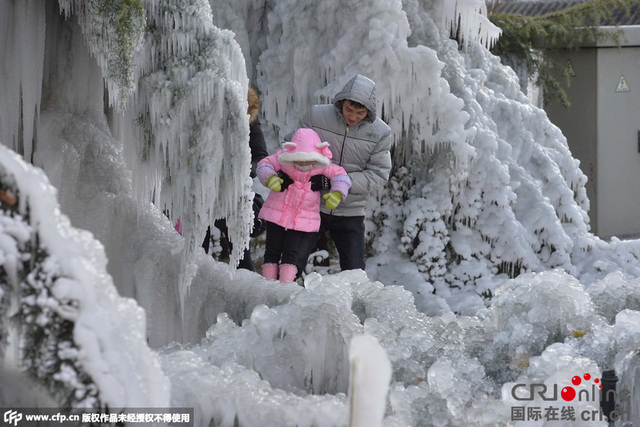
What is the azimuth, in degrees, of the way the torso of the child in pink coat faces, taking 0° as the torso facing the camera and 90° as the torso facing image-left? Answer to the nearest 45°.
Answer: approximately 0°

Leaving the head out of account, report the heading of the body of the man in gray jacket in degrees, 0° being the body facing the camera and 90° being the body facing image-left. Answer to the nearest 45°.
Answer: approximately 45°
